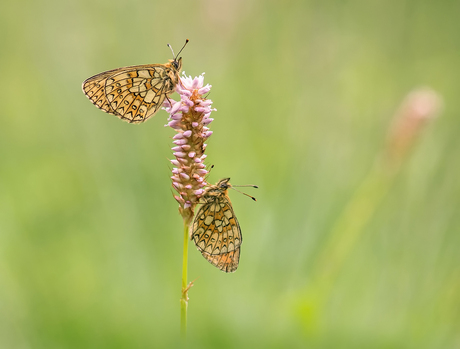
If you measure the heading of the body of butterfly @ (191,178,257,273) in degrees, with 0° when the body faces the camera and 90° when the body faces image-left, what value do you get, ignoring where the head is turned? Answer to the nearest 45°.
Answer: approximately 270°

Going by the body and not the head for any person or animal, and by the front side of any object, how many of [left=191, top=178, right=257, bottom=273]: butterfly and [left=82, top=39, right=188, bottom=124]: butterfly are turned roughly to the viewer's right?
2

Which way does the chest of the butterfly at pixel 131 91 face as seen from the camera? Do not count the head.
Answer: to the viewer's right
